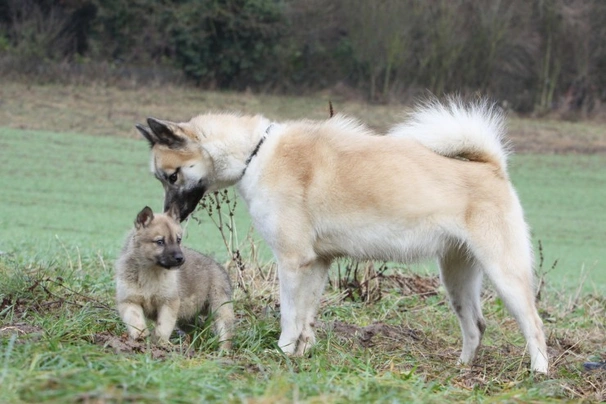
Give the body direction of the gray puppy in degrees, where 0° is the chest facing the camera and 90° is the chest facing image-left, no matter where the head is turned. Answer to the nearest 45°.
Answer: approximately 45°

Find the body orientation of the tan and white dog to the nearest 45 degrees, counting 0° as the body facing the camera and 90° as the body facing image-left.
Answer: approximately 90°
